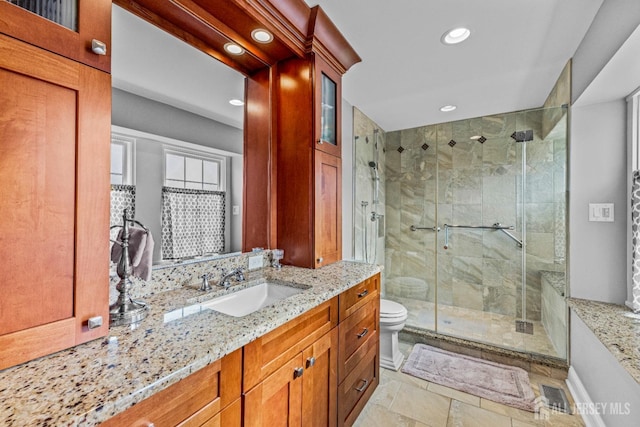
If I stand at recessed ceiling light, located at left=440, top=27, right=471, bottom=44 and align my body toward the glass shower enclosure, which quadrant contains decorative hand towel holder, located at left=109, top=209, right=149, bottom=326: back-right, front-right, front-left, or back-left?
back-left

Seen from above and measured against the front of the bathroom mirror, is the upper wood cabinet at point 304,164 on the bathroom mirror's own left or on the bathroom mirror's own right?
on the bathroom mirror's own left

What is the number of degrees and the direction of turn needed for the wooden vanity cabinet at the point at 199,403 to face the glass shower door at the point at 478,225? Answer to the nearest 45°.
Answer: approximately 45° to its left

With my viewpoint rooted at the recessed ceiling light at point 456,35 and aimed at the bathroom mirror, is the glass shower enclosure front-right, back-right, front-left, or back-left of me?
back-right

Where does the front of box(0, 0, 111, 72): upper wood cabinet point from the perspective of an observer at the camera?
facing the viewer and to the right of the viewer

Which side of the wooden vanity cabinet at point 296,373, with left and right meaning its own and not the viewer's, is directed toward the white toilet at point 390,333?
left

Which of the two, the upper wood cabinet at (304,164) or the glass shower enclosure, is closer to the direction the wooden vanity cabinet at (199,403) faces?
the glass shower enclosure

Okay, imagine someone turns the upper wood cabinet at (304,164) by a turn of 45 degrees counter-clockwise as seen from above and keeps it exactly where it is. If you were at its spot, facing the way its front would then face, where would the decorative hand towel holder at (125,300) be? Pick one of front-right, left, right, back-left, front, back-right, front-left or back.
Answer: back-right

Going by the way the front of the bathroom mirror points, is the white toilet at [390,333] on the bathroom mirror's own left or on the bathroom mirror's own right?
on the bathroom mirror's own left
